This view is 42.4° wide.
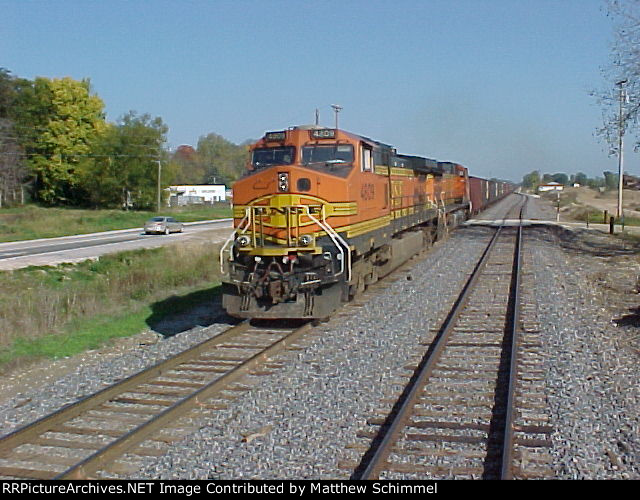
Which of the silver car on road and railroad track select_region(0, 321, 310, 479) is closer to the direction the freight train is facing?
the railroad track

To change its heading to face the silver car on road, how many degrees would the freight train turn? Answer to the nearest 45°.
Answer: approximately 135° to its right

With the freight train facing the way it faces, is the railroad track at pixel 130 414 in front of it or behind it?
in front

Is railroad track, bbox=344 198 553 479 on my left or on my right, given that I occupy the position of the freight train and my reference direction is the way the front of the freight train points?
on my left

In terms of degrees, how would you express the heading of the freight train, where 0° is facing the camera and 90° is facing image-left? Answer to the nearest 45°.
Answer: approximately 45°
